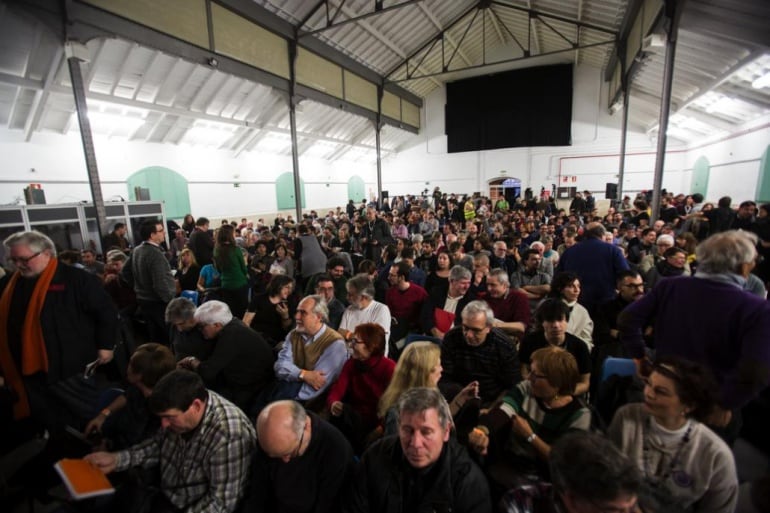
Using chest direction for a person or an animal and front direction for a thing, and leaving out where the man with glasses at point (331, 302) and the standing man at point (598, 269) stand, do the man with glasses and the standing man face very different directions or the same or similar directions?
very different directions

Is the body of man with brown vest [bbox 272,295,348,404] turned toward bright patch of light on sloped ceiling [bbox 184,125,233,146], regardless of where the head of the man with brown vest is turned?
no

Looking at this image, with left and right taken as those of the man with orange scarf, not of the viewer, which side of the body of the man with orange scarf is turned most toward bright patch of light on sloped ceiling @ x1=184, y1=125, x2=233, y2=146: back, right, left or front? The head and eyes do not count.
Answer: back

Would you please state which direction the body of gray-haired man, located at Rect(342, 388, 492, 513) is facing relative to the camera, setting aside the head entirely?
toward the camera

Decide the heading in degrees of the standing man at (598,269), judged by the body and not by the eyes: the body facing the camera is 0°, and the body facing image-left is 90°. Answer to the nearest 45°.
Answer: approximately 180°

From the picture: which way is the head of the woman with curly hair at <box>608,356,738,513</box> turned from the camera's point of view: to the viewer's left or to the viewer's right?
to the viewer's left

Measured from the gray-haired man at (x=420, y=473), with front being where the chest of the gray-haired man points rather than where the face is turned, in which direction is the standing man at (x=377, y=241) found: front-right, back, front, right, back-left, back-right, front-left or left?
back

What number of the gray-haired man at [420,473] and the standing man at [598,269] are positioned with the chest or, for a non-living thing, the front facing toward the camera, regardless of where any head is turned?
1

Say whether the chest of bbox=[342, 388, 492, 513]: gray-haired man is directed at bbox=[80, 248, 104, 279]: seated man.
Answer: no

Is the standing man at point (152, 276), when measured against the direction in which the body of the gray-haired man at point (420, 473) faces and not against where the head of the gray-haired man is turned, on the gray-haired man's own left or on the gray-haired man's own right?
on the gray-haired man's own right

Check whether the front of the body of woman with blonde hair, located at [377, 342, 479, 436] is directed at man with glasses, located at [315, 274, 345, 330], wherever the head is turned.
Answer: no

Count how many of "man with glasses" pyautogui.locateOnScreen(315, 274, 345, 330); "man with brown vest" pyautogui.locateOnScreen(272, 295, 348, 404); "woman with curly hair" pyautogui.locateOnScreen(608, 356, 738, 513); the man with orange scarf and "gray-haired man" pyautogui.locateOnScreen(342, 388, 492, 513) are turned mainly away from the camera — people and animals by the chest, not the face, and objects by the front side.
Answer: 0

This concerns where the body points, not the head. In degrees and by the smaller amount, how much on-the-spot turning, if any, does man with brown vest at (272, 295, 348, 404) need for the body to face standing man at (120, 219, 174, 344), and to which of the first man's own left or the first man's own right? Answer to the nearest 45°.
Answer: approximately 90° to the first man's own right
